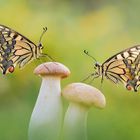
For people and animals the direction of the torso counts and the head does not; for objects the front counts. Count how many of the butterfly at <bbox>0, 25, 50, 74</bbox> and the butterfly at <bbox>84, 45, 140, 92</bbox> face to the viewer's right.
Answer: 1

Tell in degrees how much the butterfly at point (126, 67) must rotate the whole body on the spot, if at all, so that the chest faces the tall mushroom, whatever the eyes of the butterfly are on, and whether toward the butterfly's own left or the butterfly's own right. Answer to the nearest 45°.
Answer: approximately 45° to the butterfly's own left

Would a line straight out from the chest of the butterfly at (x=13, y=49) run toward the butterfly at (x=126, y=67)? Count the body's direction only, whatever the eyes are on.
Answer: yes

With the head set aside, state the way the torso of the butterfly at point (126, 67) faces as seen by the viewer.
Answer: to the viewer's left

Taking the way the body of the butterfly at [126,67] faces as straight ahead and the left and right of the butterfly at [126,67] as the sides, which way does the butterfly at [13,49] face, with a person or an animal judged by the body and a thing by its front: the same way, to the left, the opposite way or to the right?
the opposite way

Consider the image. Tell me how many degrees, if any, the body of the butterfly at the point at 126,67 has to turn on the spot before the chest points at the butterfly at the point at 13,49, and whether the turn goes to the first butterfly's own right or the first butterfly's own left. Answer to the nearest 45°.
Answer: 0° — it already faces it

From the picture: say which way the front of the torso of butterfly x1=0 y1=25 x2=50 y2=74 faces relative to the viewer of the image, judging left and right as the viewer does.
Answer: facing to the right of the viewer
